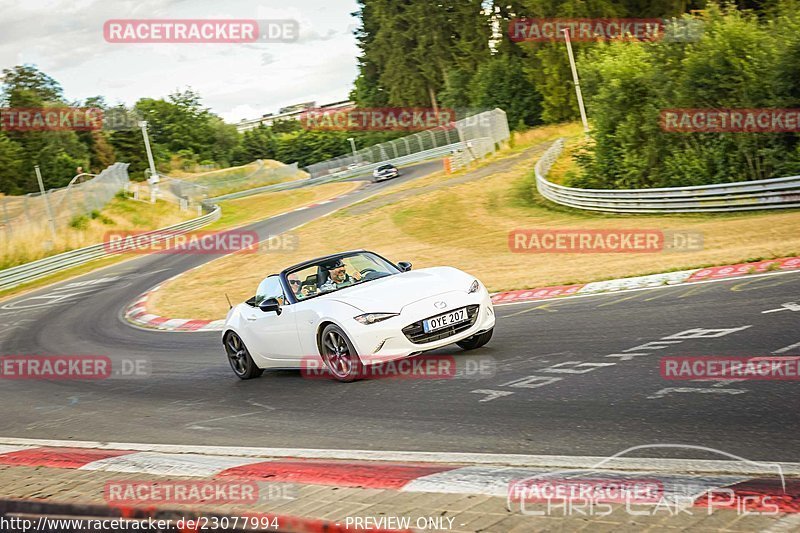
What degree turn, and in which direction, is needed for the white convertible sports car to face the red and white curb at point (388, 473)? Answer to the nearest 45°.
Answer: approximately 45° to its right

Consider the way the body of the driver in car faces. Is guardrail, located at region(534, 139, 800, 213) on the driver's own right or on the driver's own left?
on the driver's own left

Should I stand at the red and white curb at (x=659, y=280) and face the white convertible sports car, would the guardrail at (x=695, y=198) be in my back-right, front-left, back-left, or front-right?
back-right

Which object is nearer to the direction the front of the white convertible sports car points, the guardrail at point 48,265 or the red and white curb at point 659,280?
the red and white curb

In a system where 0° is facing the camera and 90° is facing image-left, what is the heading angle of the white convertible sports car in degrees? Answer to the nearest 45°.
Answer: approximately 315°

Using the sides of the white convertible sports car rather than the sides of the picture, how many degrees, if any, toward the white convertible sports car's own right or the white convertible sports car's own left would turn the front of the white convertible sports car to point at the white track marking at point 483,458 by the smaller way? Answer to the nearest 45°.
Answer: approximately 45° to the white convertible sports car's own right

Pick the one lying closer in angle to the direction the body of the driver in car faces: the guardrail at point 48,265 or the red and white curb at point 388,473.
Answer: the red and white curb

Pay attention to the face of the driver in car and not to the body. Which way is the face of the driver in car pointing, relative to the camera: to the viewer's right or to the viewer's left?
to the viewer's right

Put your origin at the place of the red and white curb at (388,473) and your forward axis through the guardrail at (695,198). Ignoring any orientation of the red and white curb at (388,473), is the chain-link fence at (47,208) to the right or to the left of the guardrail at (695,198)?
left
